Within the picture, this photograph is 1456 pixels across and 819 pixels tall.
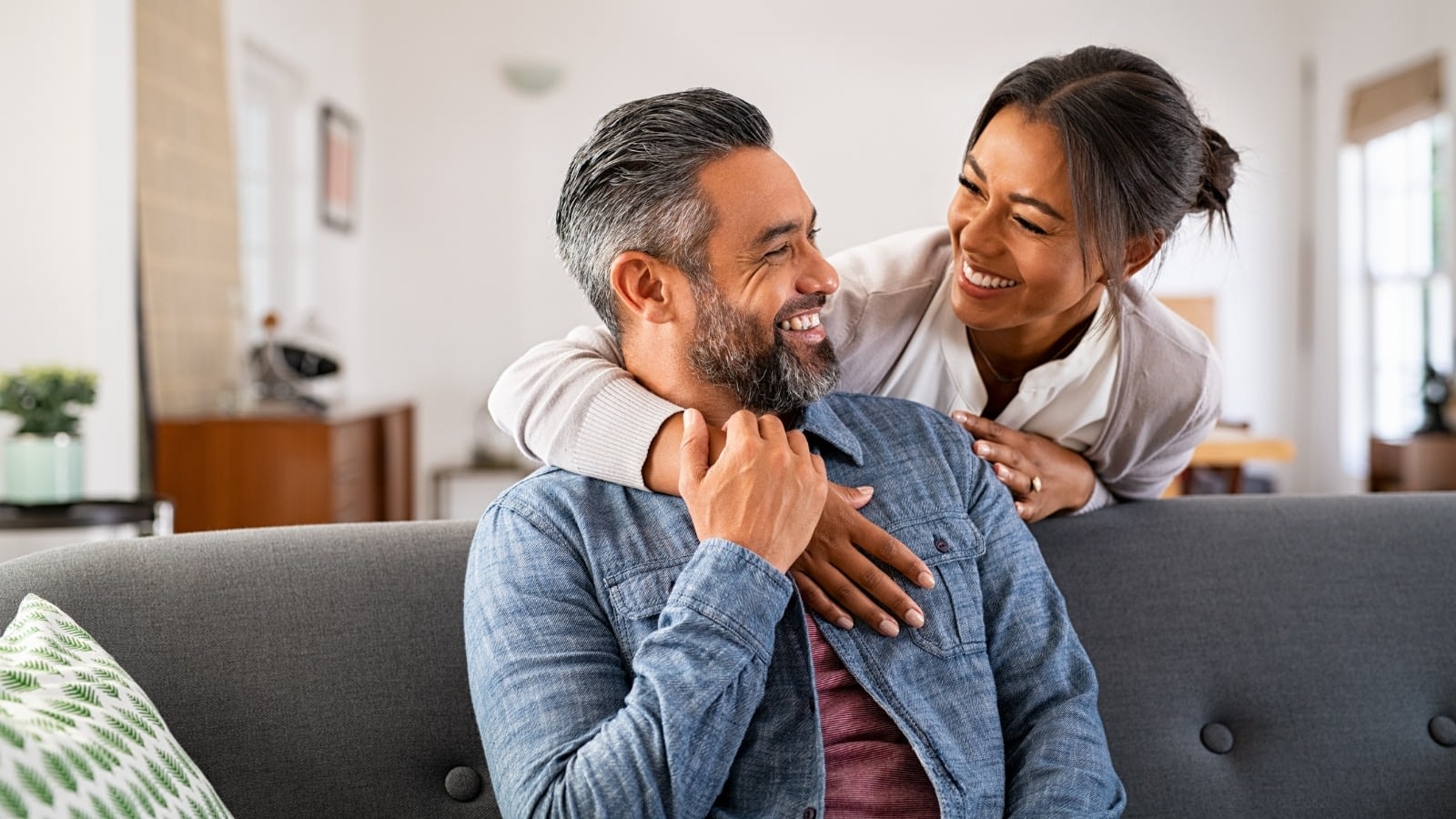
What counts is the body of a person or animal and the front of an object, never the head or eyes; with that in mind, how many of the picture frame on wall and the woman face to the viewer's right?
1

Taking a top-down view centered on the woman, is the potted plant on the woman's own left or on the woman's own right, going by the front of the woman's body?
on the woman's own right

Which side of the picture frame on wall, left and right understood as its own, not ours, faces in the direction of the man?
right

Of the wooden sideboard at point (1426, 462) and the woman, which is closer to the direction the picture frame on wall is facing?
the wooden sideboard

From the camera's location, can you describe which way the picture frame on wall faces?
facing to the right of the viewer

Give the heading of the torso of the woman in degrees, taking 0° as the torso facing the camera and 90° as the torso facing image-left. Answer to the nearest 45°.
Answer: approximately 45°

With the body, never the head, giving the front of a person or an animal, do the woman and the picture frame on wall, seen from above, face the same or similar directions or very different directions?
very different directions

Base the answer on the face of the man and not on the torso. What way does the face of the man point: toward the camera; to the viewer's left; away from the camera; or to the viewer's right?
to the viewer's right

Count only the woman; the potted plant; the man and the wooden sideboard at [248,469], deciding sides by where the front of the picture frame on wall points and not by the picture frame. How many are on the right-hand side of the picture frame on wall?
4

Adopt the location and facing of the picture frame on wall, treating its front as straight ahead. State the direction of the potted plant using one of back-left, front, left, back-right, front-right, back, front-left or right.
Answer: right
